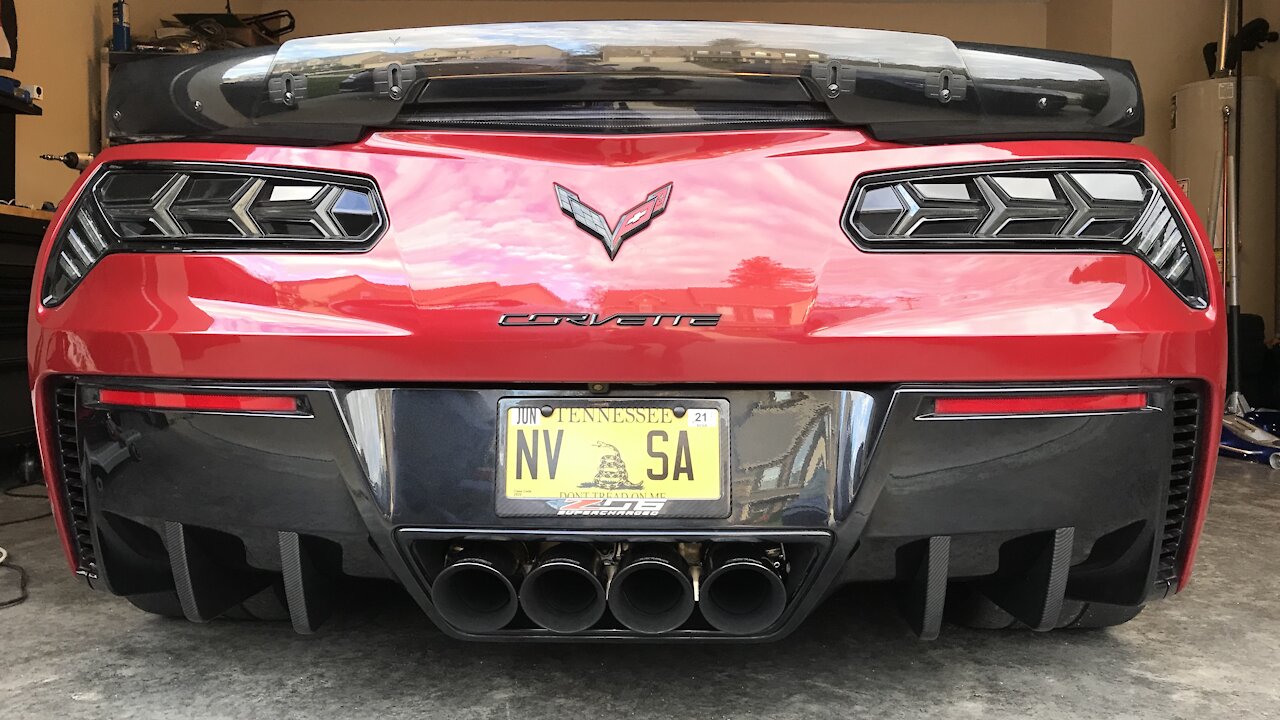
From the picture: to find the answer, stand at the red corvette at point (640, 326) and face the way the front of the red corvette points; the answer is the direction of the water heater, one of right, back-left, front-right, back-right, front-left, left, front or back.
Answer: front-right

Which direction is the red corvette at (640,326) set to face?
away from the camera

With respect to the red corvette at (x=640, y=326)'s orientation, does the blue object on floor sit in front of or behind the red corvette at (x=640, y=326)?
in front
